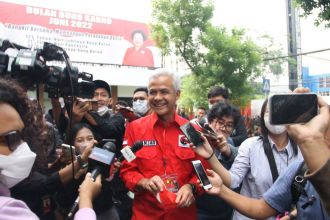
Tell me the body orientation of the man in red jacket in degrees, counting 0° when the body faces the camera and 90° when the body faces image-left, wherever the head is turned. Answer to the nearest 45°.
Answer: approximately 0°

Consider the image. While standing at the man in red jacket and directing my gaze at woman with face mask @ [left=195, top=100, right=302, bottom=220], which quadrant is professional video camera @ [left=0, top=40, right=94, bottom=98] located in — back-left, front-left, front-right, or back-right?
back-right

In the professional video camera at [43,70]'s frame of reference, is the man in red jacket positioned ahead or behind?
ahead

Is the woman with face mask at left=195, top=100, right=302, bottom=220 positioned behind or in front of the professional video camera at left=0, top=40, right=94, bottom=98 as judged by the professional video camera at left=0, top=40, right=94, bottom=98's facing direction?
in front

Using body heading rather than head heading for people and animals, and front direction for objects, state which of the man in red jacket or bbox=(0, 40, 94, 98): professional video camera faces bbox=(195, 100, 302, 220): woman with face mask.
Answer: the professional video camera

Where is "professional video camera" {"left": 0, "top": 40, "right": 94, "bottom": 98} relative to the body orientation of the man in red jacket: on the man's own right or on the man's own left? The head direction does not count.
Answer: on the man's own right

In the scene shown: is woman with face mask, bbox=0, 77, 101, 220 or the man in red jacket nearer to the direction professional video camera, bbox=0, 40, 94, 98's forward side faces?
the man in red jacket

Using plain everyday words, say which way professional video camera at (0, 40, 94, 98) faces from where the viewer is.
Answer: facing to the right of the viewer

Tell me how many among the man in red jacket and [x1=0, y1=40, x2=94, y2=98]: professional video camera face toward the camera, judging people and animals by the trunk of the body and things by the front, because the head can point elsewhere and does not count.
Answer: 1

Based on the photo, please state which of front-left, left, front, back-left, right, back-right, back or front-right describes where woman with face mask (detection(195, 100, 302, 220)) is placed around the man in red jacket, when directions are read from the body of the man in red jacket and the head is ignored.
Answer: left

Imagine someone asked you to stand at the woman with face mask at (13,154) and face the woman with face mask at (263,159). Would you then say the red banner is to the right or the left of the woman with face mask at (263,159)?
left

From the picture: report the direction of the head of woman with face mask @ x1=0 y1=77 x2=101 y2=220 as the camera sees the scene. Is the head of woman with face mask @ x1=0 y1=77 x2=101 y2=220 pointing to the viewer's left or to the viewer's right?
to the viewer's right

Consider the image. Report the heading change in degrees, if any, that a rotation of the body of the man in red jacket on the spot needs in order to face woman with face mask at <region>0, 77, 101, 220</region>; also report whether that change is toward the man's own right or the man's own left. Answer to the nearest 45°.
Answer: approximately 45° to the man's own right

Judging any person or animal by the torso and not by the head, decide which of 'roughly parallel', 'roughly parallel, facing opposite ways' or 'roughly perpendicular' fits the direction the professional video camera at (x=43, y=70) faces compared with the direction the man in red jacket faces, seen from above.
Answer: roughly perpendicular

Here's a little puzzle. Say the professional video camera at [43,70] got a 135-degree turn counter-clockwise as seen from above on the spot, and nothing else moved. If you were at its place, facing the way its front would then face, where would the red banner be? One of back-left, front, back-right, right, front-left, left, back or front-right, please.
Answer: front-right
